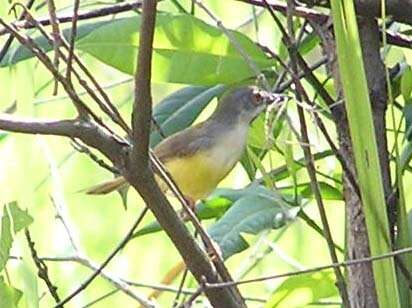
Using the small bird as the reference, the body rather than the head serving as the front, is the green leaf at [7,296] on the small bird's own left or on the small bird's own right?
on the small bird's own right

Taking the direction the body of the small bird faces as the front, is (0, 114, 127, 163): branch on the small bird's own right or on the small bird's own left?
on the small bird's own right

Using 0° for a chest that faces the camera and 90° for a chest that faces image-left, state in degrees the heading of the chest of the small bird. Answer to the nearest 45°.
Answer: approximately 270°
